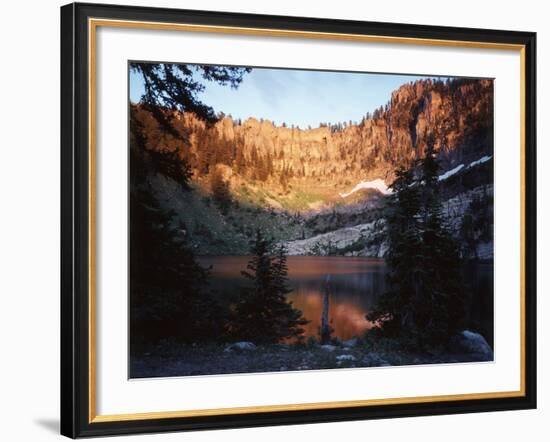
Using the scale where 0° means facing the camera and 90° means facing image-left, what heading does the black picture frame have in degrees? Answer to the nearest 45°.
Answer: approximately 315°
